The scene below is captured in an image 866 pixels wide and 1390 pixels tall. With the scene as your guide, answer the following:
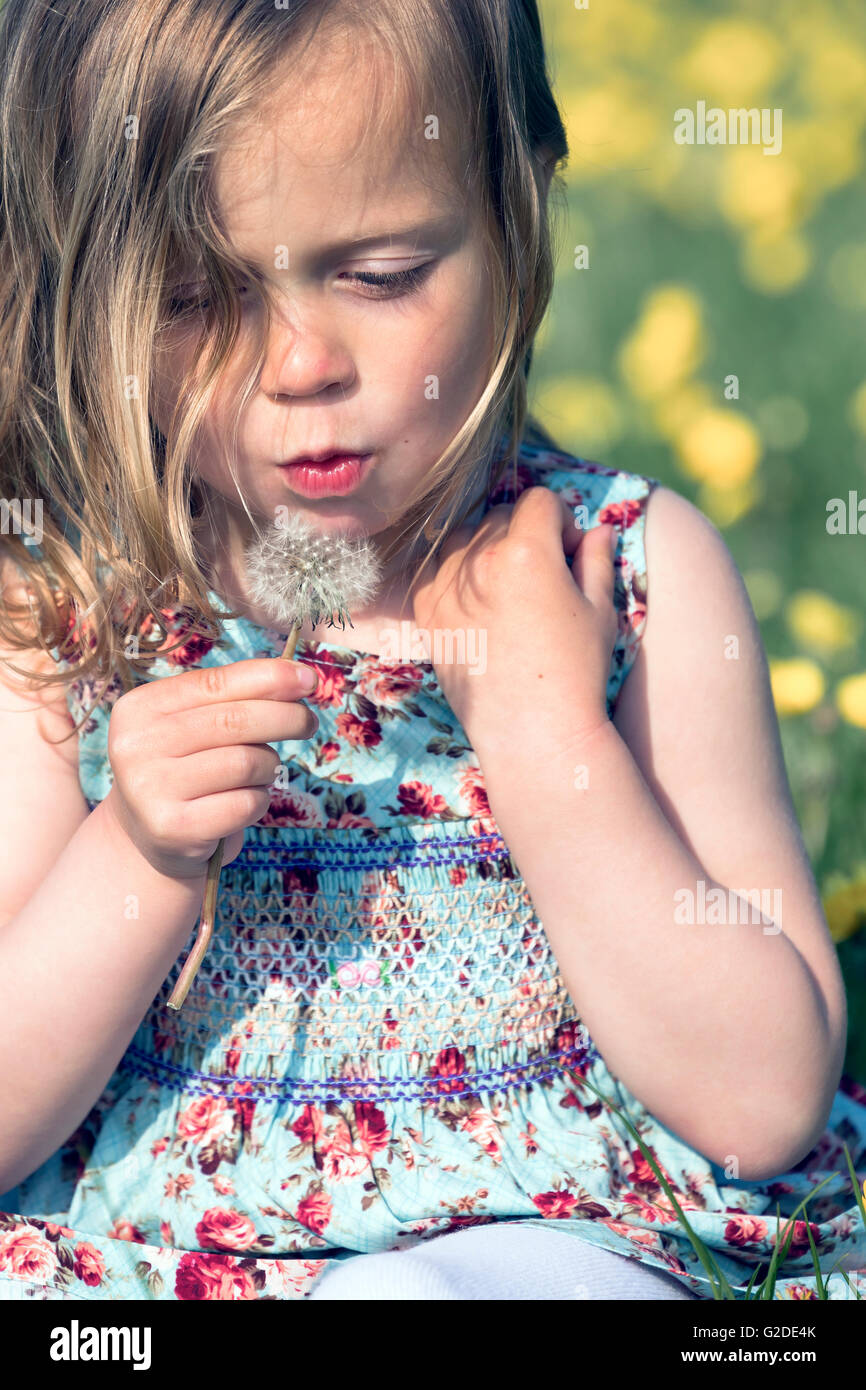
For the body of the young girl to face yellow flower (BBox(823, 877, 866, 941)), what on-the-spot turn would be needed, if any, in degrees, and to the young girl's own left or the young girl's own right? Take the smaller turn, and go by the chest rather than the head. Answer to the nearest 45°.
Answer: approximately 135° to the young girl's own left

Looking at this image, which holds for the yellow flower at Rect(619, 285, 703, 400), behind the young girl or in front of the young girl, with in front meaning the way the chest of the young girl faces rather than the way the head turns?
behind

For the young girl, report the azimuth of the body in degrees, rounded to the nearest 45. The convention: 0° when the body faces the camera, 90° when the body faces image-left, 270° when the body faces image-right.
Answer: approximately 0°

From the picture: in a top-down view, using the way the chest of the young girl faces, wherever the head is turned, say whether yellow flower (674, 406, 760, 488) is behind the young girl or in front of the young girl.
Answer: behind

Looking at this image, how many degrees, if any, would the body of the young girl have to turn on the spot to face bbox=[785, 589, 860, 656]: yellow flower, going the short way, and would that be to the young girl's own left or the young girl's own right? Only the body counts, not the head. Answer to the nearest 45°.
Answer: approximately 135° to the young girl's own left

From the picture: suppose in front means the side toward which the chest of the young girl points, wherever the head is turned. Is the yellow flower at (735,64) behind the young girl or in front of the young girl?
behind

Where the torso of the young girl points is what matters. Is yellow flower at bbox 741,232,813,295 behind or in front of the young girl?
behind

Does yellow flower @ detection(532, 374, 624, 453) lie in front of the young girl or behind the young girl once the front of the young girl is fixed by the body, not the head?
behind
